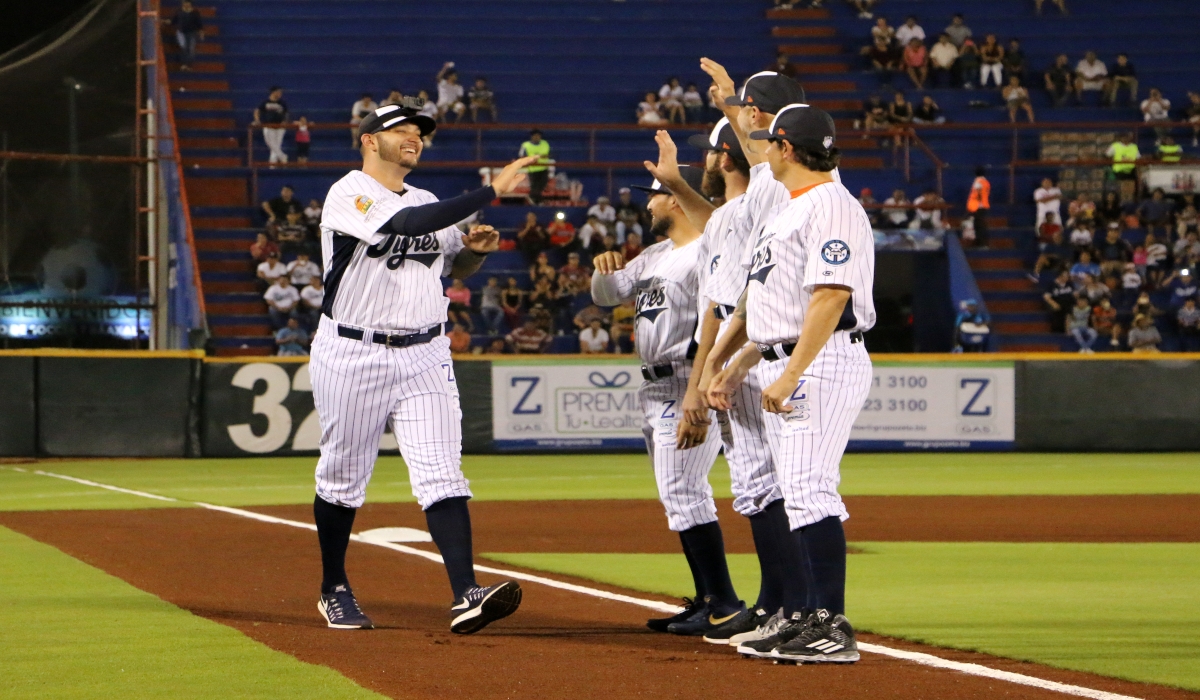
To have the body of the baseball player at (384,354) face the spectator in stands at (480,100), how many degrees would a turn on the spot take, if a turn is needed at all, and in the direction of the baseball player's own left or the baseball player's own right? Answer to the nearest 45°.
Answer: approximately 135° to the baseball player's own left

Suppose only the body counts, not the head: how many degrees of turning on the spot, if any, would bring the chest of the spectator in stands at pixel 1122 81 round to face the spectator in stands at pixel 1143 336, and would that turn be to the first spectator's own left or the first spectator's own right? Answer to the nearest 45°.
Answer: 0° — they already face them

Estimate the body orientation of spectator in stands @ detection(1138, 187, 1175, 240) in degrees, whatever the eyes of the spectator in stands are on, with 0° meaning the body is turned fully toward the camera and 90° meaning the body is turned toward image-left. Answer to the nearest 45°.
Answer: approximately 0°

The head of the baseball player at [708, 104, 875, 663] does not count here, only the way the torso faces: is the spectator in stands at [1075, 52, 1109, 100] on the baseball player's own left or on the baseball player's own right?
on the baseball player's own right

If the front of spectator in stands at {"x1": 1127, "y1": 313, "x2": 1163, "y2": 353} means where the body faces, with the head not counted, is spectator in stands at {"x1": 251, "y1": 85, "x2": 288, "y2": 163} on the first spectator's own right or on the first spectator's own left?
on the first spectator's own right

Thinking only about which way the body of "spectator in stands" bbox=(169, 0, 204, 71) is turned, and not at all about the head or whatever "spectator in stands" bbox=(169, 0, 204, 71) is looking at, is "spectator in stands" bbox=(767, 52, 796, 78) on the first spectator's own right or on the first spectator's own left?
on the first spectator's own left

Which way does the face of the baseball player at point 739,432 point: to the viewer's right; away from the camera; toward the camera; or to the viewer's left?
to the viewer's left

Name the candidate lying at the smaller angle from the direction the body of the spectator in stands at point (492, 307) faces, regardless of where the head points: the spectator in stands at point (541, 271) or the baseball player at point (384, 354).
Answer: the baseball player

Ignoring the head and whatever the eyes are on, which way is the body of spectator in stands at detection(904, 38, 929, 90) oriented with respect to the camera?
toward the camera

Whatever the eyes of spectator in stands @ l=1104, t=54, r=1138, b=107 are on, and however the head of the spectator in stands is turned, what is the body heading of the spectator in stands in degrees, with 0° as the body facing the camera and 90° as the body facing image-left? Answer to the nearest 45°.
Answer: approximately 0°

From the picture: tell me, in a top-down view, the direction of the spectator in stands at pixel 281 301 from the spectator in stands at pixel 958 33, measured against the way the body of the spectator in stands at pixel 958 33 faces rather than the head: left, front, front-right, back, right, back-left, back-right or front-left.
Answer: front-right

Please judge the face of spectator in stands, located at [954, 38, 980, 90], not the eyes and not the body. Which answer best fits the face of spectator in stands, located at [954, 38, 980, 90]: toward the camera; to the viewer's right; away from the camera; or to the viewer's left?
toward the camera

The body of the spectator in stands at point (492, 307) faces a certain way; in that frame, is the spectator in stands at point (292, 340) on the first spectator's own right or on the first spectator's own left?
on the first spectator's own right

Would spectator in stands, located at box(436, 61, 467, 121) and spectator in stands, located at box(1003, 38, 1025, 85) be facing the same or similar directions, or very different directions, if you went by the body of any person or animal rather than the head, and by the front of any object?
same or similar directions

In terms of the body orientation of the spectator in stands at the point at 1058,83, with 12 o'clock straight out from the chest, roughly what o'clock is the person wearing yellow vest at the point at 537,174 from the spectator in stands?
The person wearing yellow vest is roughly at 2 o'clock from the spectator in stands.

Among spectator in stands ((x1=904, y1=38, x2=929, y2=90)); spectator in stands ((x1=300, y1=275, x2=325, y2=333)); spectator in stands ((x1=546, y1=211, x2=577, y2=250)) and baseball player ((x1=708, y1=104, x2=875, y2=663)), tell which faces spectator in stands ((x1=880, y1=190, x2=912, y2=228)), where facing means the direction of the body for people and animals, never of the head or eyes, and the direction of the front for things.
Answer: spectator in stands ((x1=904, y1=38, x2=929, y2=90))

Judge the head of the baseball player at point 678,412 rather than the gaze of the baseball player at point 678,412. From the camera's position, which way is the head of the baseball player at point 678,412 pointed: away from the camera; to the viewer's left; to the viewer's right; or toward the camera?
to the viewer's left

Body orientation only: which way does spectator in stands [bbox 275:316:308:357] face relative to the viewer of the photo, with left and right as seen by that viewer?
facing the viewer
